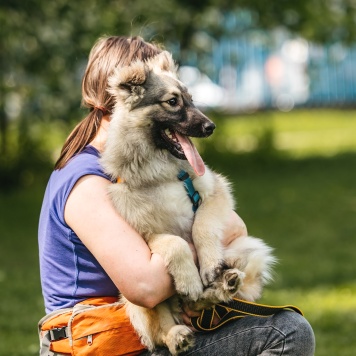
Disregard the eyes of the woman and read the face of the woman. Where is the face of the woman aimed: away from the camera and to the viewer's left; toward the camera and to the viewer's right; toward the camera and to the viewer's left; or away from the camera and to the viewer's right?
away from the camera and to the viewer's right

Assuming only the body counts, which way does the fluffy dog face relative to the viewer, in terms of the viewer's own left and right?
facing the viewer and to the right of the viewer

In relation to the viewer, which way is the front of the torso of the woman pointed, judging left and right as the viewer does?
facing to the right of the viewer
